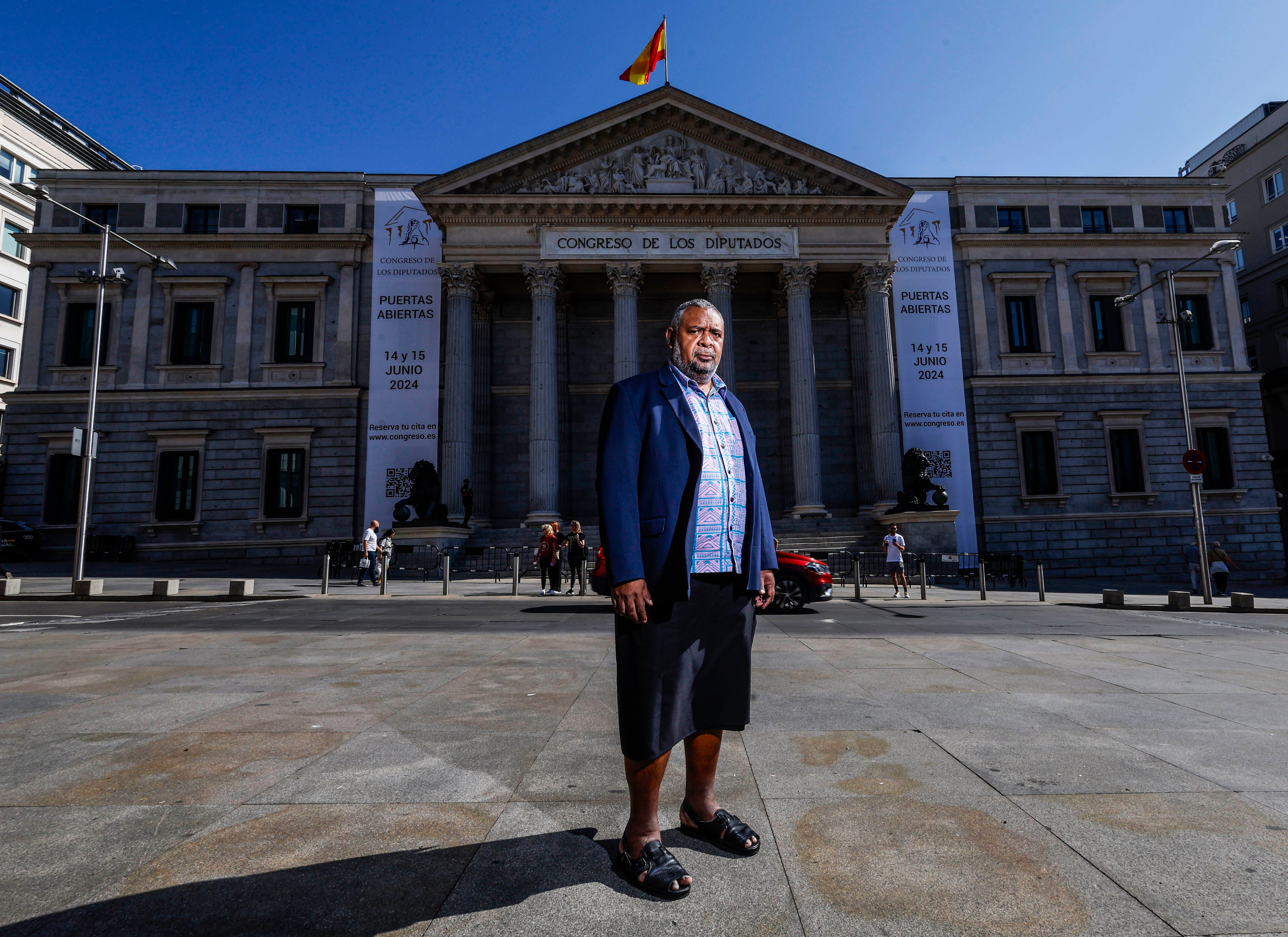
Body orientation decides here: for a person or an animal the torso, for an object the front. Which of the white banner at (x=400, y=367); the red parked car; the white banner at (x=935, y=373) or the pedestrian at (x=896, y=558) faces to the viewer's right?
the red parked car

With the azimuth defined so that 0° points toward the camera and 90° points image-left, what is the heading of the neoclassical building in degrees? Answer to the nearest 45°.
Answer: approximately 0°

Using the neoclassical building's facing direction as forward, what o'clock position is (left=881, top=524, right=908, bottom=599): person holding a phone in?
The person holding a phone is roughly at 11 o'clock from the neoclassical building.

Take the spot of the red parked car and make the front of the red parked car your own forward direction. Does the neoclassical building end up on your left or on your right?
on your left

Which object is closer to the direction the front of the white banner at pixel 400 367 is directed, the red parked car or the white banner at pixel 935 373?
the red parked car

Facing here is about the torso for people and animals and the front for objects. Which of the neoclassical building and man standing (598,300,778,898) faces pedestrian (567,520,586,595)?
the neoclassical building

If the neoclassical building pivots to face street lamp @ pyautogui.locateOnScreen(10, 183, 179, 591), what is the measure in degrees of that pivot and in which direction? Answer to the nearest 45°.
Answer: approximately 45° to its right

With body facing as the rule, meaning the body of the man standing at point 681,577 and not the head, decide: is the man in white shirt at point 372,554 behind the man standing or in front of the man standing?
behind

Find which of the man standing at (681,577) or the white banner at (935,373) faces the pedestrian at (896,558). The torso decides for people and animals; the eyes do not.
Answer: the white banner
